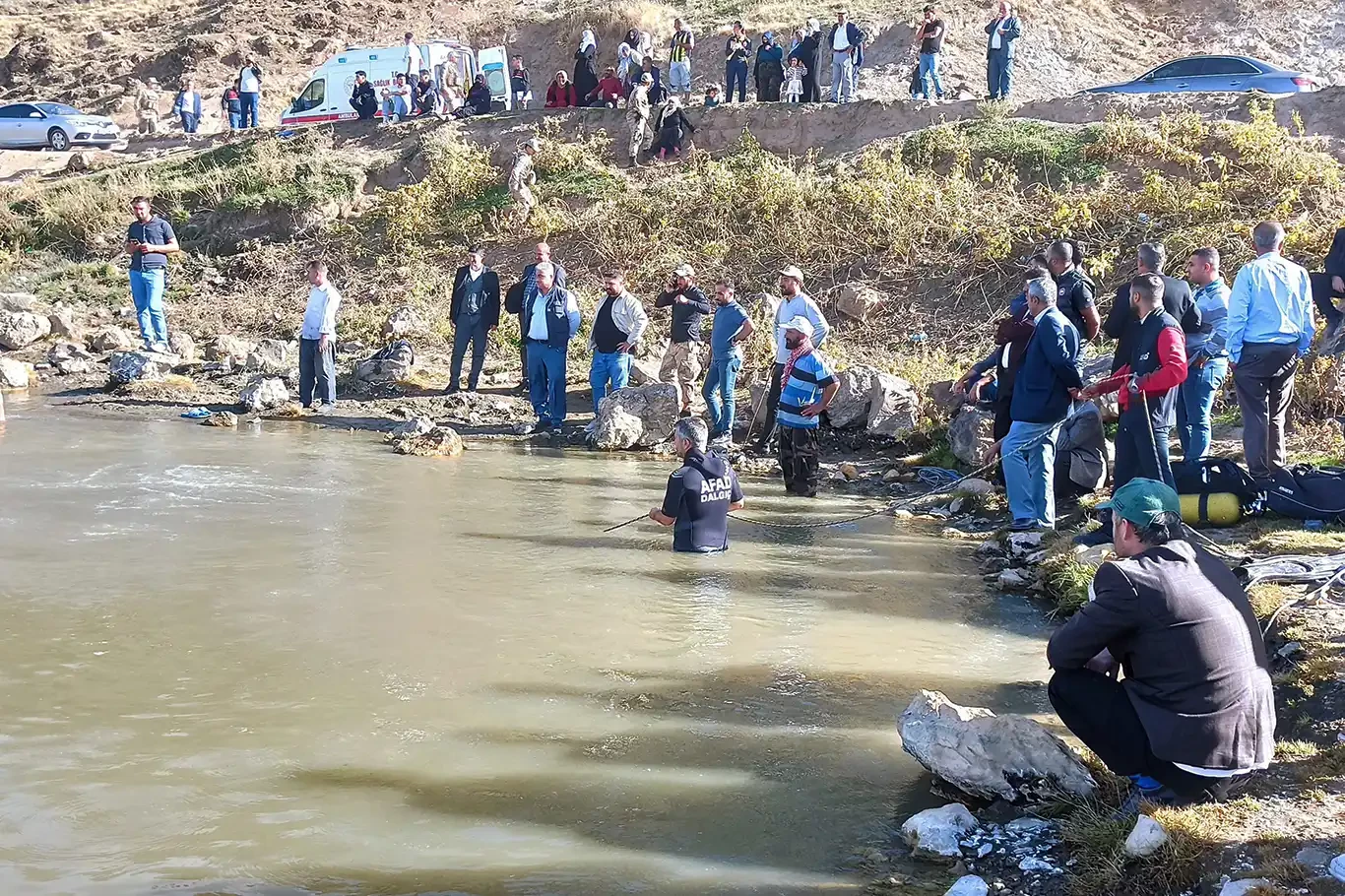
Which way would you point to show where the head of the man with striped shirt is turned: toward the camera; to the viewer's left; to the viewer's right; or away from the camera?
to the viewer's left

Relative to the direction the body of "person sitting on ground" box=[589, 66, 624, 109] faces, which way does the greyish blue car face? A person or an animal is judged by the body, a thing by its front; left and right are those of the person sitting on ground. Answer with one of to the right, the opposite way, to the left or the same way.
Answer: to the right

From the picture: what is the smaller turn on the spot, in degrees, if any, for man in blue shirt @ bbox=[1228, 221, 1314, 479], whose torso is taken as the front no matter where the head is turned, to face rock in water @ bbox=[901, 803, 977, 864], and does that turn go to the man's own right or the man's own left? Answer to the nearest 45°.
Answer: approximately 180°

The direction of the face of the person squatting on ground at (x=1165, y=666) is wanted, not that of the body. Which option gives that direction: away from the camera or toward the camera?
away from the camera

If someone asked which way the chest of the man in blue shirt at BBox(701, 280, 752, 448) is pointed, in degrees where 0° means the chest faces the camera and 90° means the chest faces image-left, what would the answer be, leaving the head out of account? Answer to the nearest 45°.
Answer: approximately 45°

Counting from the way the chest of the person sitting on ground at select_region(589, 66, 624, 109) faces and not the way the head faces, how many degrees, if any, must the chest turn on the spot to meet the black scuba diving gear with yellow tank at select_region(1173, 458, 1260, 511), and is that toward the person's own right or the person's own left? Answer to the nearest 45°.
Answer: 0° — they already face it

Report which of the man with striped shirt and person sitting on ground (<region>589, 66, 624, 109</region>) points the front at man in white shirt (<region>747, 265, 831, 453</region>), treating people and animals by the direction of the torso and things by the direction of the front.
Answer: the person sitting on ground

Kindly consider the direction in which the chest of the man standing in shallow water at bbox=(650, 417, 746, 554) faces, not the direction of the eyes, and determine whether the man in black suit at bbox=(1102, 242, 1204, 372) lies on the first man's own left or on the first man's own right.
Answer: on the first man's own right

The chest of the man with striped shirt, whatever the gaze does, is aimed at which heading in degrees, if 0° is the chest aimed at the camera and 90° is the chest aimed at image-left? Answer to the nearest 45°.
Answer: approximately 45°

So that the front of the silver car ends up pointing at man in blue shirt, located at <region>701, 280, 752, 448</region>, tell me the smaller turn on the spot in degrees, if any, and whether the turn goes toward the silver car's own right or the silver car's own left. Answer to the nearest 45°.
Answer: approximately 45° to the silver car's own right

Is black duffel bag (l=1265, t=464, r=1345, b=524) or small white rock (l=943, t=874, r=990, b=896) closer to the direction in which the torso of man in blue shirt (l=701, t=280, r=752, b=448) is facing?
the small white rock

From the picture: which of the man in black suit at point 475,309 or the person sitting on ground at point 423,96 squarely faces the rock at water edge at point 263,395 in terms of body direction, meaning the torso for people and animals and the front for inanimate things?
the person sitting on ground
